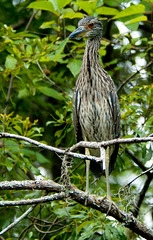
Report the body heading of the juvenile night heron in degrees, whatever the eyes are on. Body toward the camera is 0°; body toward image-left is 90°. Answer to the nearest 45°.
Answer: approximately 0°

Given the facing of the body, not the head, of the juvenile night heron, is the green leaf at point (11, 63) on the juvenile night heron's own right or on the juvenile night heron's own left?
on the juvenile night heron's own right
